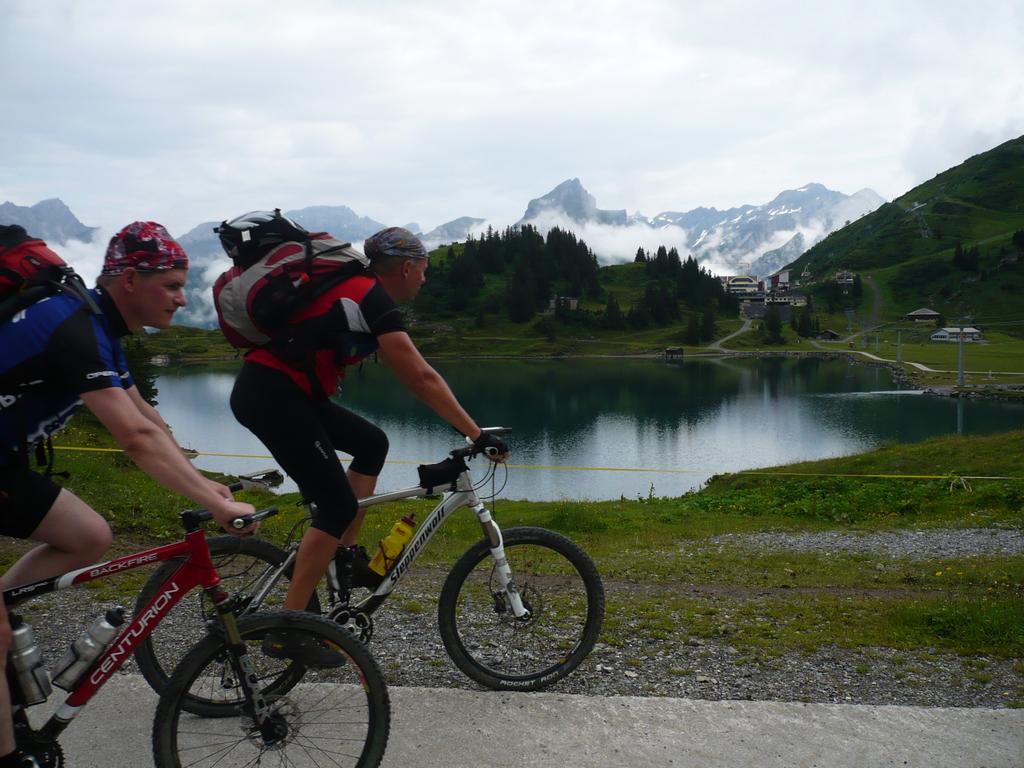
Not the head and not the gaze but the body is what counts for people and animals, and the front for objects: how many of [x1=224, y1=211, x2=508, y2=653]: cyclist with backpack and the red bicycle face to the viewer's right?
2

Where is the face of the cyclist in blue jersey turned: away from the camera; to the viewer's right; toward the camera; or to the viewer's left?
to the viewer's right

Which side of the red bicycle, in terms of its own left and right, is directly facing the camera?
right

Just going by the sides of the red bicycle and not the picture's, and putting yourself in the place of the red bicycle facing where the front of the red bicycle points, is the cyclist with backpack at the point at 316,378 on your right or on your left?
on your left

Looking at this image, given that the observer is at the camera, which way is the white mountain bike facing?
facing to the right of the viewer

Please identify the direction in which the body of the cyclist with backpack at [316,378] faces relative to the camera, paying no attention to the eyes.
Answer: to the viewer's right

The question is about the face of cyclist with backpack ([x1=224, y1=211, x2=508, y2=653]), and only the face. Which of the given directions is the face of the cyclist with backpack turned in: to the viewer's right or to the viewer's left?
to the viewer's right

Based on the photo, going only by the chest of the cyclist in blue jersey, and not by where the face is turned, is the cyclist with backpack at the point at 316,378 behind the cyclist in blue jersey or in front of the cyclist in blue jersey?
in front

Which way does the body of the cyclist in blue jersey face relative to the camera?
to the viewer's right
